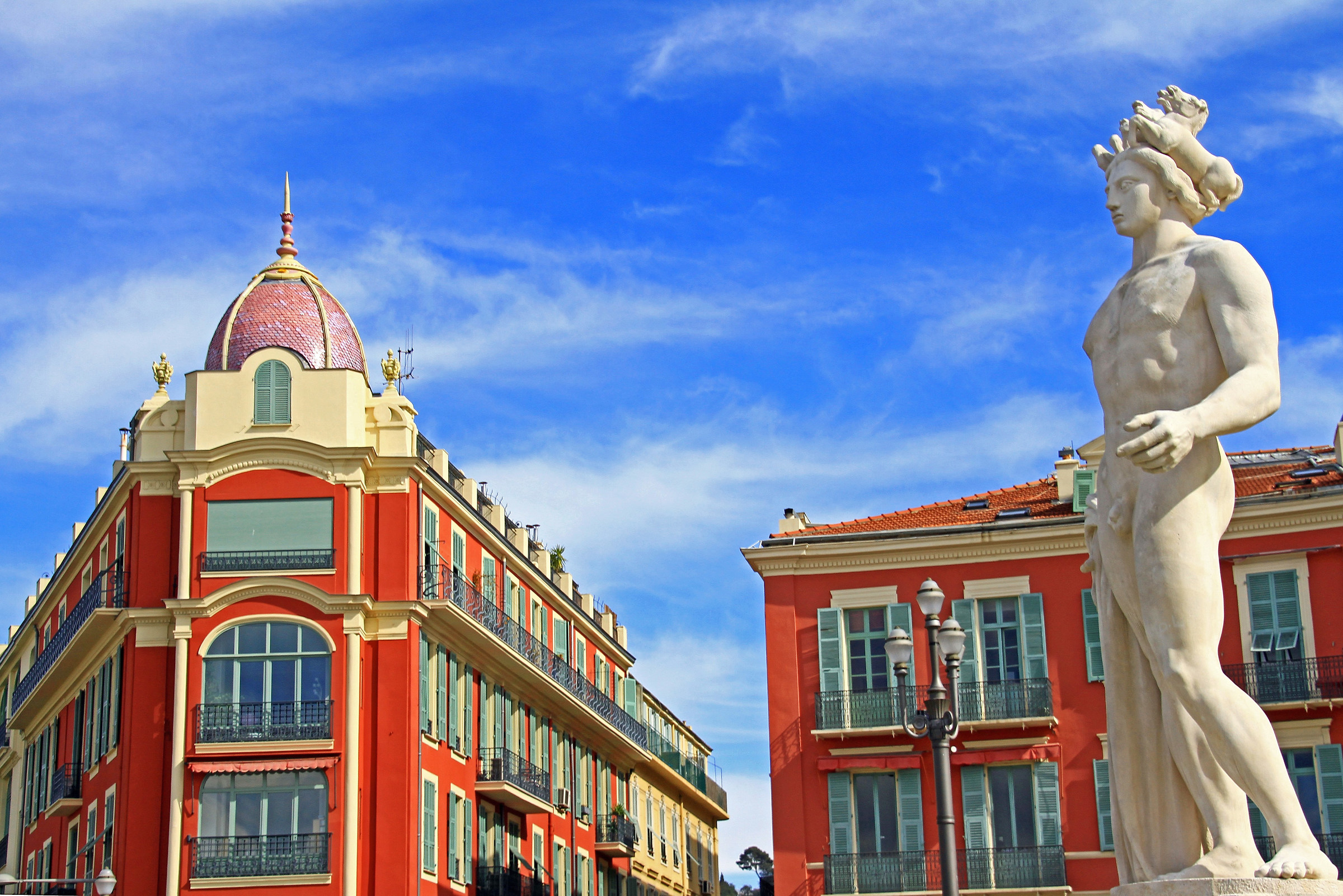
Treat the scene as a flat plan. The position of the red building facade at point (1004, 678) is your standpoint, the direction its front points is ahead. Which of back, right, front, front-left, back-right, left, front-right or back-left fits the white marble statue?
front

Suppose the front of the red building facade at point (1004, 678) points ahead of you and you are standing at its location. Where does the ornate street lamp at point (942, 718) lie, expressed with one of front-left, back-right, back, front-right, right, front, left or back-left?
front

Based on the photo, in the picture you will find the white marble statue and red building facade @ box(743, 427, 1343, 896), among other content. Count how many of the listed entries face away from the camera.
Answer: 0

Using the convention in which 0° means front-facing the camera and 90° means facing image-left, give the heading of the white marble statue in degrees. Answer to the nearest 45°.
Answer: approximately 45°

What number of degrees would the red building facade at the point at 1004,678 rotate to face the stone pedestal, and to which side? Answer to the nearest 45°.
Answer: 0° — it already faces it

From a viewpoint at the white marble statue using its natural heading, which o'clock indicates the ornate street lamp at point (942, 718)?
The ornate street lamp is roughly at 4 o'clock from the white marble statue.

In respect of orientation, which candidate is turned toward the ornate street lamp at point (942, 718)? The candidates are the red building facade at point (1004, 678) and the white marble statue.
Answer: the red building facade

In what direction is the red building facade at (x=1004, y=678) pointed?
toward the camera
